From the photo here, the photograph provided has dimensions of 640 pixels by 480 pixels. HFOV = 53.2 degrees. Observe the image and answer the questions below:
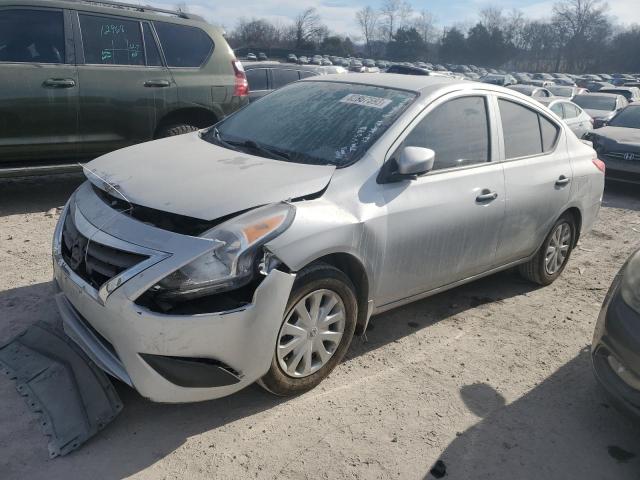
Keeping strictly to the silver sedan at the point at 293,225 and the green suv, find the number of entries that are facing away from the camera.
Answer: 0

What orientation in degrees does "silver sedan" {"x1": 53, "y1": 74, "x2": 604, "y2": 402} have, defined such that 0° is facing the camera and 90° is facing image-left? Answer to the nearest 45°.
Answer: approximately 45°

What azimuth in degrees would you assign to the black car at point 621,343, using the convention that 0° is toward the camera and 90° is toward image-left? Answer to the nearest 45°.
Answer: approximately 45°

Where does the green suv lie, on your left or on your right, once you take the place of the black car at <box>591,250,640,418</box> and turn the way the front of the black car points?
on your right

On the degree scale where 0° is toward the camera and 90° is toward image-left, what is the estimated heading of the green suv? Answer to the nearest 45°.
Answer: approximately 90°

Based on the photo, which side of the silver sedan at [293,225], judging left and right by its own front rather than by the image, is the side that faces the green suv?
right

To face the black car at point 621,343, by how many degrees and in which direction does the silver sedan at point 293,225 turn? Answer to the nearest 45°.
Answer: approximately 135° to its left

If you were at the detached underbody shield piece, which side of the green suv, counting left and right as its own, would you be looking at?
left

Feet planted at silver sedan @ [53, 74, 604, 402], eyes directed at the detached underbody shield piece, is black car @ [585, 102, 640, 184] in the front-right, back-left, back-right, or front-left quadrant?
back-right

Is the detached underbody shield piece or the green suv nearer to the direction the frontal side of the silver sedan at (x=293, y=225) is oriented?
the detached underbody shield piece

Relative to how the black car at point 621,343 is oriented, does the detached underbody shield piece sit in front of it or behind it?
in front

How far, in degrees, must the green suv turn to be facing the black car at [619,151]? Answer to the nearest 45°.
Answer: approximately 180°
